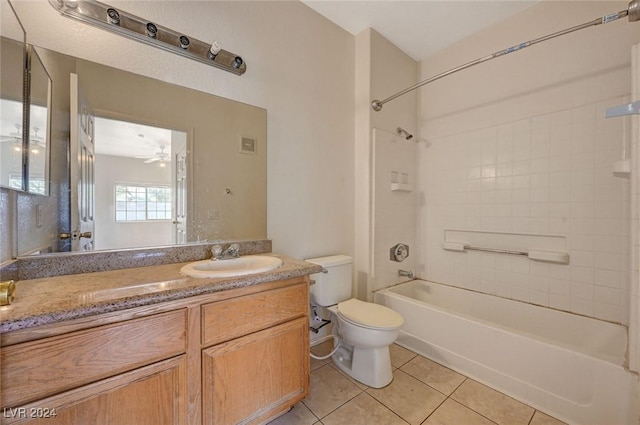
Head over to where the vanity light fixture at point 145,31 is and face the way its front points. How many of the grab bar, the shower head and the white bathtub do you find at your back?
0

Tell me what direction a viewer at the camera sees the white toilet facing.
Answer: facing the viewer and to the right of the viewer

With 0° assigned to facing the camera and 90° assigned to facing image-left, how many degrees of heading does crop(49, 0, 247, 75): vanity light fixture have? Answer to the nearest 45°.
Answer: approximately 315°

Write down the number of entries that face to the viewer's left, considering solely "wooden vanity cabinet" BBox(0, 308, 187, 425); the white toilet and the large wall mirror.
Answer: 0

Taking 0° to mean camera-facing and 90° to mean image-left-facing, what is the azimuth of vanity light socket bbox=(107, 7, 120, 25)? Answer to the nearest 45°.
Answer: approximately 315°

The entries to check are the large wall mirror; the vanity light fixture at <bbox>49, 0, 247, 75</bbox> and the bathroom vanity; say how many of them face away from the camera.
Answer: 0

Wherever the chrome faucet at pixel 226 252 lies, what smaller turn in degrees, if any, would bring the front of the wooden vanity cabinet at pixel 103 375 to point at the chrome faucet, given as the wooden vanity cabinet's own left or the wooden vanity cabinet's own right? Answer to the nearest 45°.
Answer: approximately 90° to the wooden vanity cabinet's own left

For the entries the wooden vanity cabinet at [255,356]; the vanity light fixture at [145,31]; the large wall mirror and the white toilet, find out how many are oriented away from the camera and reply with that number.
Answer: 0

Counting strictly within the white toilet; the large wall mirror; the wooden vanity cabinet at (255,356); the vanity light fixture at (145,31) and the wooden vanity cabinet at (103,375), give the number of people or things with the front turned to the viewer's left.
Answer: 0

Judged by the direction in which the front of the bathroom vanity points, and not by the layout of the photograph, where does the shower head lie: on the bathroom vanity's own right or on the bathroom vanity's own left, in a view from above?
on the bathroom vanity's own left

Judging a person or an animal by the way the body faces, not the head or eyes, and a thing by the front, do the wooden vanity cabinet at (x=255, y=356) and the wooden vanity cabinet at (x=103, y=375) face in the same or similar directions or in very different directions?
same or similar directions

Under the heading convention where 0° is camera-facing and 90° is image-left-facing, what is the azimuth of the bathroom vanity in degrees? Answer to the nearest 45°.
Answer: approximately 315°

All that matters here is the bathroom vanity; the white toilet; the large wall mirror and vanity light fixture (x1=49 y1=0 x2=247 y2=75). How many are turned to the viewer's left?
0

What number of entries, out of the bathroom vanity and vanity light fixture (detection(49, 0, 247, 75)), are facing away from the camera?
0

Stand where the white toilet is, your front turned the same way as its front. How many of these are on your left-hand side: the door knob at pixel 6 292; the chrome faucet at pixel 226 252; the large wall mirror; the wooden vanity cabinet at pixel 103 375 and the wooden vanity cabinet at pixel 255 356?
0

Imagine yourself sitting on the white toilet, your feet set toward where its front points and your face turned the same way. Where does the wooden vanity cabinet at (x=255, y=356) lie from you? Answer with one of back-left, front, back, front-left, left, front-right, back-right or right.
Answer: right
